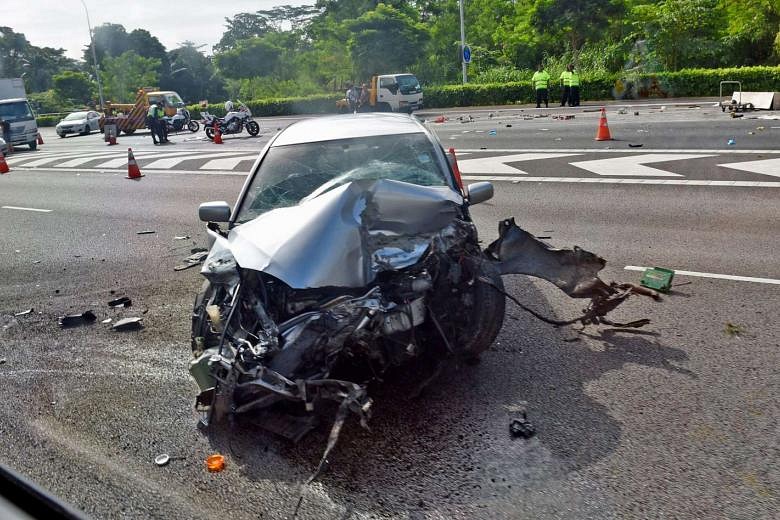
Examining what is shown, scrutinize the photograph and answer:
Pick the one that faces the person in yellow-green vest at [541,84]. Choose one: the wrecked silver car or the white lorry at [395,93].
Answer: the white lorry

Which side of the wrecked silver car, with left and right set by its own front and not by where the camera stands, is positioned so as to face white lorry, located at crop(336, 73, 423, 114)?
back

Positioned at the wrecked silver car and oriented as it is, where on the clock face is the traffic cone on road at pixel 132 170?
The traffic cone on road is roughly at 5 o'clock from the wrecked silver car.

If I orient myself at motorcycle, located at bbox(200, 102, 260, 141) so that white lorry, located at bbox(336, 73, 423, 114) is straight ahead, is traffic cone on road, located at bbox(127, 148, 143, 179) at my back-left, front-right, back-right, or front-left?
back-right

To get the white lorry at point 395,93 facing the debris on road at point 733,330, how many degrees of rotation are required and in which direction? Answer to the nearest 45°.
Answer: approximately 45° to its right
